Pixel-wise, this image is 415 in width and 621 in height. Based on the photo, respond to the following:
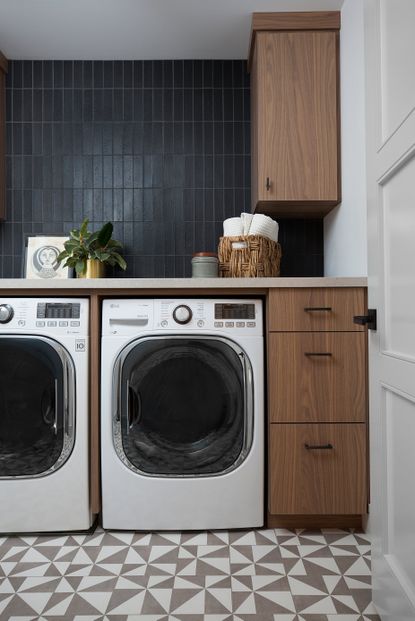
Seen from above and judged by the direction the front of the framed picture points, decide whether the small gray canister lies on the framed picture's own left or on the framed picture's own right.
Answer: on the framed picture's own left

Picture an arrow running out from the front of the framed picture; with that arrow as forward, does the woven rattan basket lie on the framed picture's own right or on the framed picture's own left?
on the framed picture's own left

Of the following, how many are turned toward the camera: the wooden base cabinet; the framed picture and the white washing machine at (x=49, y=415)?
3

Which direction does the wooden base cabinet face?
toward the camera

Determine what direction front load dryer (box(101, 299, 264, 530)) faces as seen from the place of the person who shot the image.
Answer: facing the viewer

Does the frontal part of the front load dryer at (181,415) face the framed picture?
no

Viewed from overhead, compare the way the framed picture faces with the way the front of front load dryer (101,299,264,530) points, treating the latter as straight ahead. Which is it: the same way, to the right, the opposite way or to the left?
the same way

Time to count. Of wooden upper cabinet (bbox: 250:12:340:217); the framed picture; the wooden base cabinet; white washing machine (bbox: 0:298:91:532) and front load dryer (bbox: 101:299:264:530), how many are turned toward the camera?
5

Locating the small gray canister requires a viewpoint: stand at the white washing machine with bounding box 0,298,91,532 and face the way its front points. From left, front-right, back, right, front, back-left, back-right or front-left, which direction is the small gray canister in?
left

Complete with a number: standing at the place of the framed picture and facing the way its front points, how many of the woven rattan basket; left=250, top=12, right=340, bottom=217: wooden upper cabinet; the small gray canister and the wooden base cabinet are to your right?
0

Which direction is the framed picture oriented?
toward the camera
